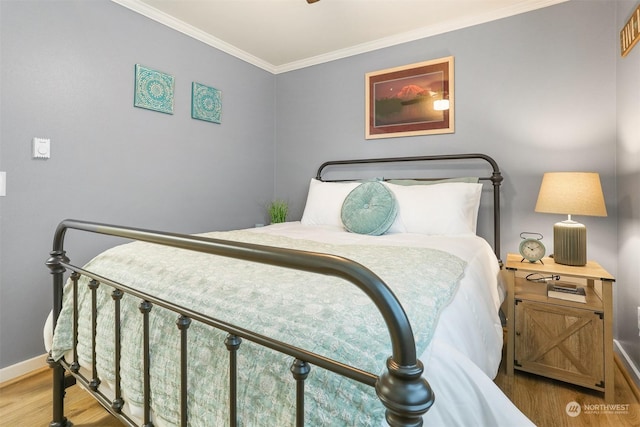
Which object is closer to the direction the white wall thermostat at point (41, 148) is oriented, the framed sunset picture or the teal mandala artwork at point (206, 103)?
the framed sunset picture

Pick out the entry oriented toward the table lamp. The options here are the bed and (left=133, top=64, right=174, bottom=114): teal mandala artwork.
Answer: the teal mandala artwork

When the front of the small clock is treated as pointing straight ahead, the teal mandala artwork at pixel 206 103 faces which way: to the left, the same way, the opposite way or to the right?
to the left

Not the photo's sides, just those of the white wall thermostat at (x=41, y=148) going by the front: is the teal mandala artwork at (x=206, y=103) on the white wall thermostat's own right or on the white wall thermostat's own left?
on the white wall thermostat's own left

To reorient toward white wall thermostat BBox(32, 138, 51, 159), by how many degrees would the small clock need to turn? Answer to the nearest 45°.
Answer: approximately 45° to its right

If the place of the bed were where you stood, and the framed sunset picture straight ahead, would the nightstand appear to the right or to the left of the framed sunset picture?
right

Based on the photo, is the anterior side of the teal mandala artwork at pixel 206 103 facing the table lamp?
yes

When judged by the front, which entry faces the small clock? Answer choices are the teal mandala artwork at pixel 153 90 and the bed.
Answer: the teal mandala artwork

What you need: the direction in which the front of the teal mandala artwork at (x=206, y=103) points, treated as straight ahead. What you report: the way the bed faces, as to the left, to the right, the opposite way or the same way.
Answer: to the right

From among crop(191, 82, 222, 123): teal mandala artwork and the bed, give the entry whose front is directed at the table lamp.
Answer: the teal mandala artwork

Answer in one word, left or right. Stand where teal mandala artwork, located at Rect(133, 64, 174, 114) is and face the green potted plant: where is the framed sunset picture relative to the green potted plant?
right
